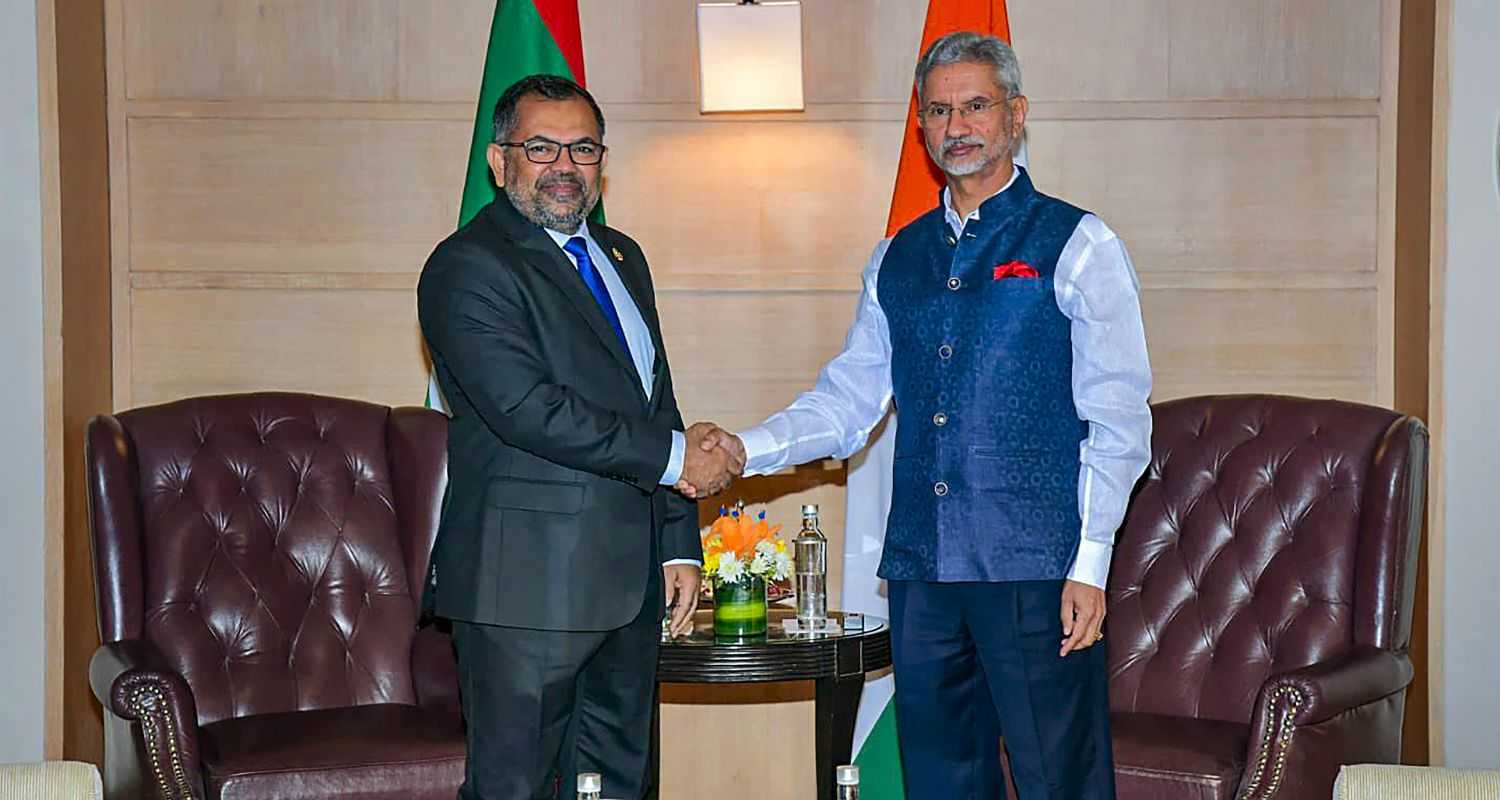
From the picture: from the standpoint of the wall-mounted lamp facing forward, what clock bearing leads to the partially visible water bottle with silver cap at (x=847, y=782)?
The partially visible water bottle with silver cap is roughly at 12 o'clock from the wall-mounted lamp.

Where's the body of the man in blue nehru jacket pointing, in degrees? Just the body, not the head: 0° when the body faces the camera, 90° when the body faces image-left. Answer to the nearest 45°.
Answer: approximately 45°

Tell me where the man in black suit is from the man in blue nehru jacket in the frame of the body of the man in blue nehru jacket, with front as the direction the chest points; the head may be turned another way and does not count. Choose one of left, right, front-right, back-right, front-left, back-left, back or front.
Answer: front-right

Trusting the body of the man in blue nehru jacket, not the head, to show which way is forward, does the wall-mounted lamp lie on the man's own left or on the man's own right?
on the man's own right
